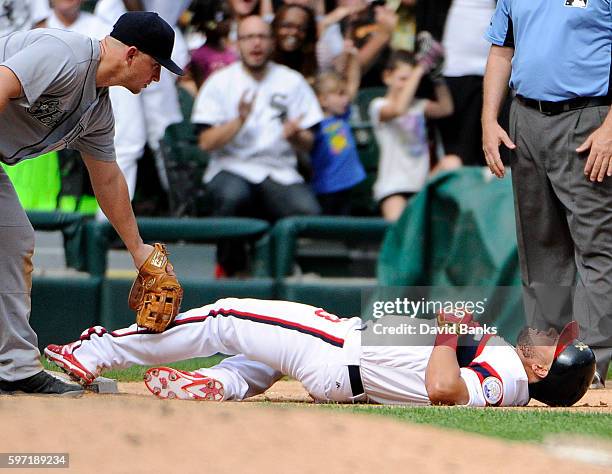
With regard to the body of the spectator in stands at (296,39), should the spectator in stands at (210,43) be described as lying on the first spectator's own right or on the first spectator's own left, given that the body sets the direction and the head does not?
on the first spectator's own right

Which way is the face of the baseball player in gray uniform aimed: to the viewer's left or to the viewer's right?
to the viewer's right

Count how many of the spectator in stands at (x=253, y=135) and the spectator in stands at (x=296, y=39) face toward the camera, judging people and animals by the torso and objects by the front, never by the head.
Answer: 2

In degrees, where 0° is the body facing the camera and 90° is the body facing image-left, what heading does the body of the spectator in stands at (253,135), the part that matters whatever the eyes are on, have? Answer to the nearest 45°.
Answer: approximately 0°

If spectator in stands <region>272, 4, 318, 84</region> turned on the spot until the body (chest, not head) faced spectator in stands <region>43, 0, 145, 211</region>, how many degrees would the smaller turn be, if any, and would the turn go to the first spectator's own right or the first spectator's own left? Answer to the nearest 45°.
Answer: approximately 90° to the first spectator's own right

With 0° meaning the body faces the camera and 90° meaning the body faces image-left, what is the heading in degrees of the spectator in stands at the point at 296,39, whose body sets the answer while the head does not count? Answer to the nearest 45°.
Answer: approximately 0°

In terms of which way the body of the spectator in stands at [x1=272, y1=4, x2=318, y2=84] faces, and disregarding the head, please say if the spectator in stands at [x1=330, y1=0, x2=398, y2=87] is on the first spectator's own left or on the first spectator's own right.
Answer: on the first spectator's own left
